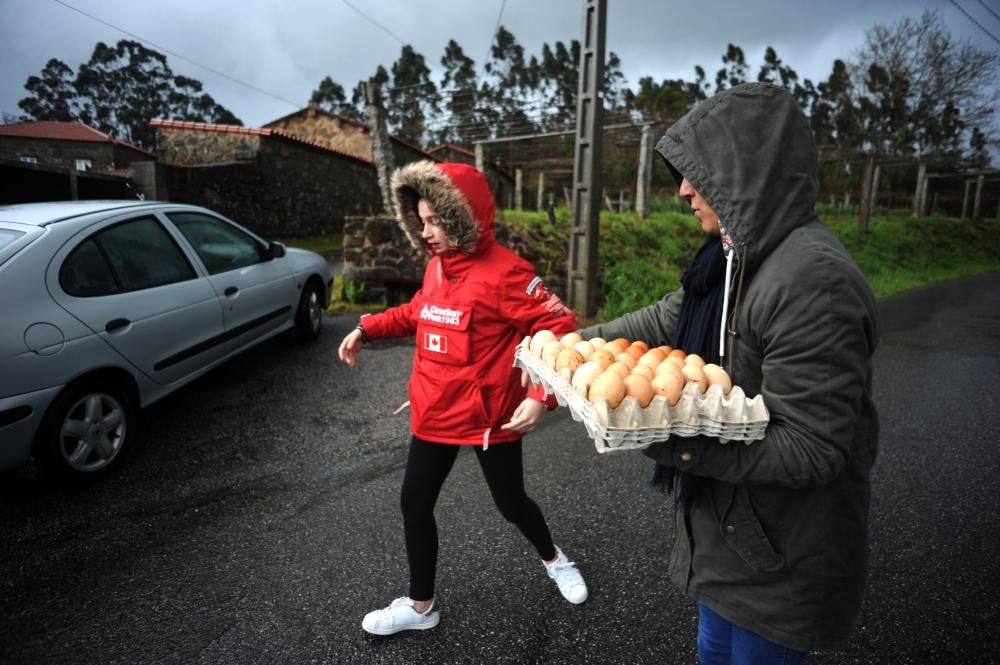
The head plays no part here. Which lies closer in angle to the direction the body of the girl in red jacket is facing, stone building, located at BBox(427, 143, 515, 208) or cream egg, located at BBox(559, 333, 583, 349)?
the cream egg

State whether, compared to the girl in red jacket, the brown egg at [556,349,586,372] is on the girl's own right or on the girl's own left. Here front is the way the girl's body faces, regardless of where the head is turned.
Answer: on the girl's own left

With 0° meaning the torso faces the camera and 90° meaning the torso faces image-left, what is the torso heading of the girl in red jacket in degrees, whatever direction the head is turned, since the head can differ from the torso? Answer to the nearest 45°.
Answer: approximately 45°

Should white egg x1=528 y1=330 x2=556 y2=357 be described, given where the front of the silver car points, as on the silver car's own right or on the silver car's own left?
on the silver car's own right

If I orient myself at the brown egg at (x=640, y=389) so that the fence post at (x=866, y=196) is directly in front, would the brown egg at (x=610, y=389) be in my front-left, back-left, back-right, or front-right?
back-left

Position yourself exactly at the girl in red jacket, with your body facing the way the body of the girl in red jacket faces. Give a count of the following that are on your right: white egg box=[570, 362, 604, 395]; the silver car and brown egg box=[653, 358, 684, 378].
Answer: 1

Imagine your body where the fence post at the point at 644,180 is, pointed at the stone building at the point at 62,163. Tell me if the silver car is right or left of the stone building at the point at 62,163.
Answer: left

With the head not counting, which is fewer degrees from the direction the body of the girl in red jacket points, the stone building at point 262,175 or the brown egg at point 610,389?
the brown egg

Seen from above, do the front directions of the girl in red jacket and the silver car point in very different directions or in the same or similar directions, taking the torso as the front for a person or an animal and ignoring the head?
very different directions

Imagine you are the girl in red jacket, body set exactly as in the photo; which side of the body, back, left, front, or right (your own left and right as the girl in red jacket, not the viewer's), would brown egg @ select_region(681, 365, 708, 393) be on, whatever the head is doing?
left

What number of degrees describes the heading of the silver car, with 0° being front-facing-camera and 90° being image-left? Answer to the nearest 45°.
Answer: approximately 225°

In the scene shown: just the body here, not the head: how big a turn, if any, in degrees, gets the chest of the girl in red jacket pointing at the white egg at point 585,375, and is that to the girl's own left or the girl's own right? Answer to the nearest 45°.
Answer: approximately 45° to the girl's own left

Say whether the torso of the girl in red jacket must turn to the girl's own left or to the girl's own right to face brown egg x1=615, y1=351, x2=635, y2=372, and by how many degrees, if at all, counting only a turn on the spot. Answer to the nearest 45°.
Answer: approximately 90° to the girl's own left
